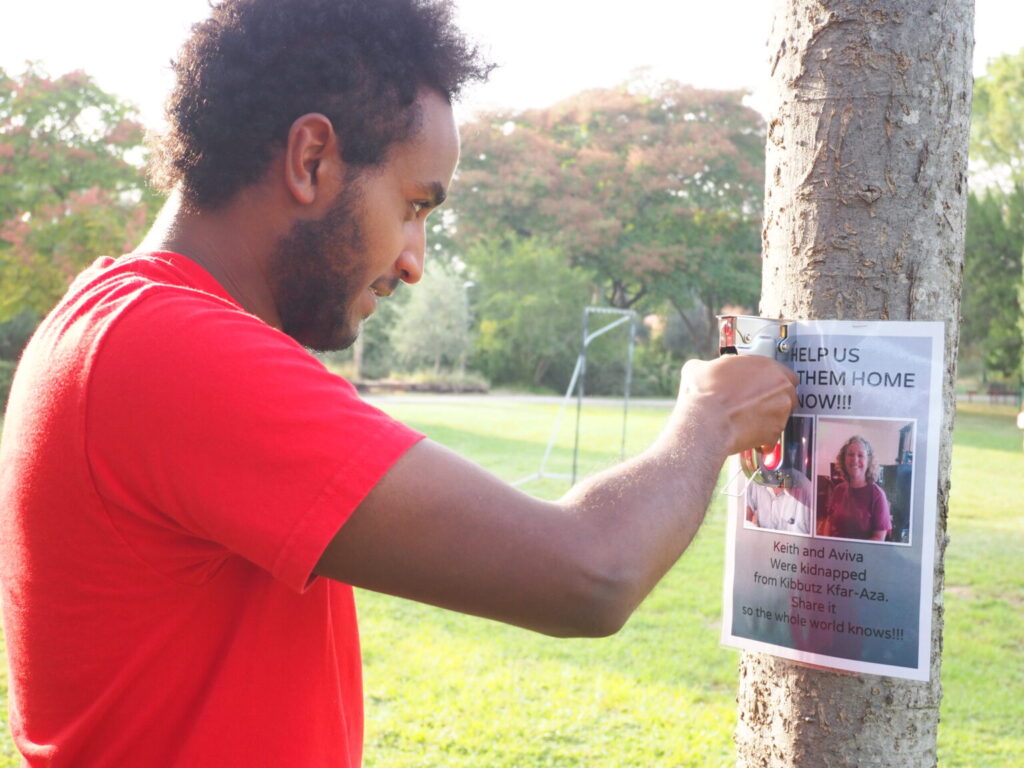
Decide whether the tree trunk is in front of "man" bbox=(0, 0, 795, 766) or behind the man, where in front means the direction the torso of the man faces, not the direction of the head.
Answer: in front

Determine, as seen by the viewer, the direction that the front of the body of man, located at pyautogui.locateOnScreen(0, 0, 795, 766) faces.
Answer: to the viewer's right

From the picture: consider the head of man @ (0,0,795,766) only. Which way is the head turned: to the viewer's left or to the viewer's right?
to the viewer's right
